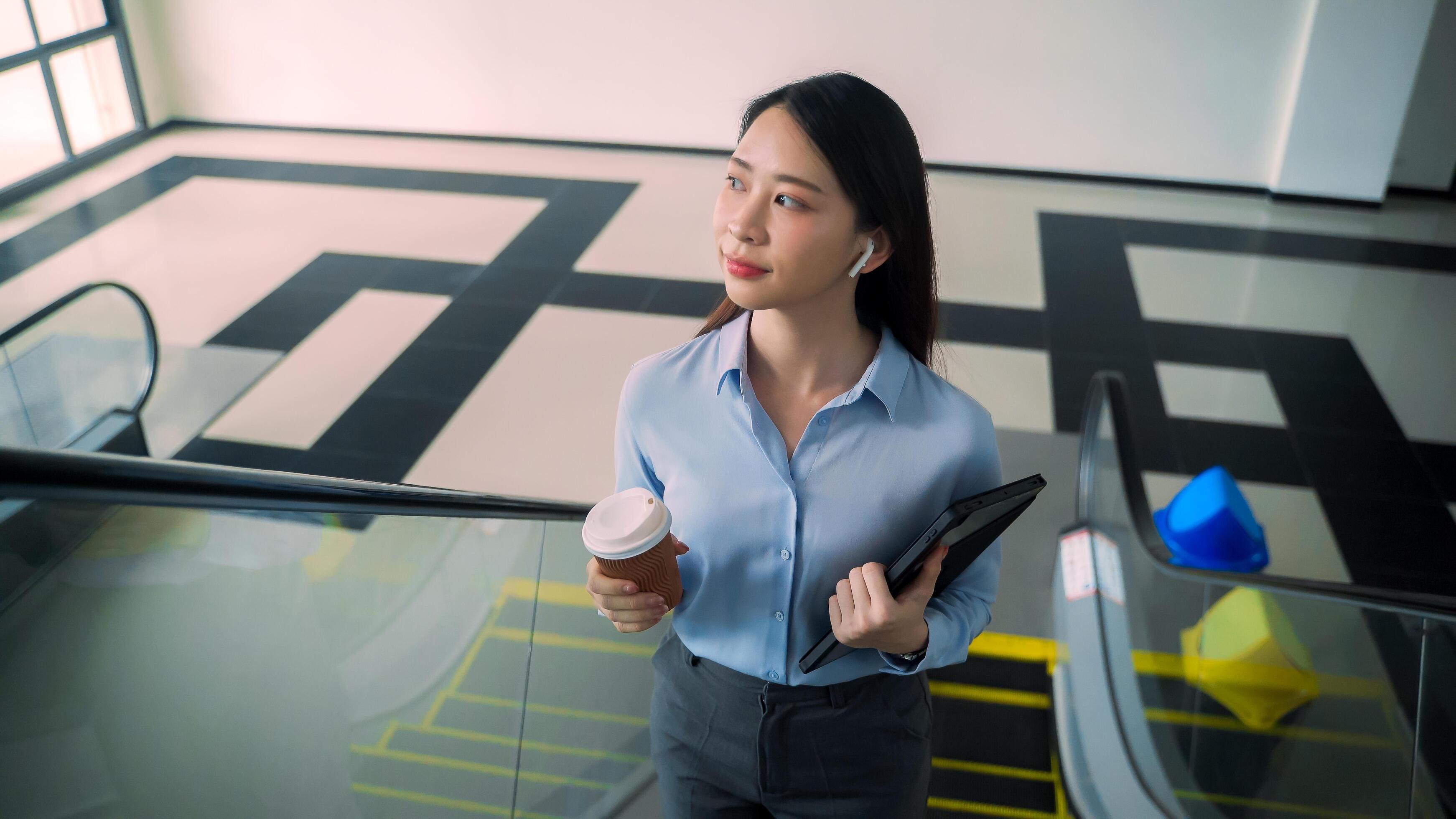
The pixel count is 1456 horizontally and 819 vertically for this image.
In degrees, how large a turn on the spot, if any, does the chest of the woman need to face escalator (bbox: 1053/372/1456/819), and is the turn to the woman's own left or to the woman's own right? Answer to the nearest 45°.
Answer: approximately 135° to the woman's own left

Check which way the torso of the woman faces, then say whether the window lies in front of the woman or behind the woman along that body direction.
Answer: behind

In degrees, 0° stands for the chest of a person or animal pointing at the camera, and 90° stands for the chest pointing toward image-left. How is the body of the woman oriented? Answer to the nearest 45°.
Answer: approximately 0°
